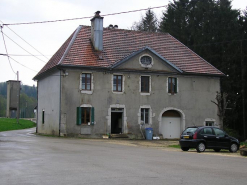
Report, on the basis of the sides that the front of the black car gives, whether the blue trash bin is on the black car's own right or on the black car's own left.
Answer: on the black car's own left

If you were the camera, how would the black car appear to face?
facing away from the viewer and to the right of the viewer

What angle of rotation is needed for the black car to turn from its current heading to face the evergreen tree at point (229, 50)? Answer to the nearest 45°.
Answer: approximately 45° to its left

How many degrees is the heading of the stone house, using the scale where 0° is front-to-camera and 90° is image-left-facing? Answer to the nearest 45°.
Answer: approximately 0°

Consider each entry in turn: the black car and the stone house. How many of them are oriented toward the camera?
1
